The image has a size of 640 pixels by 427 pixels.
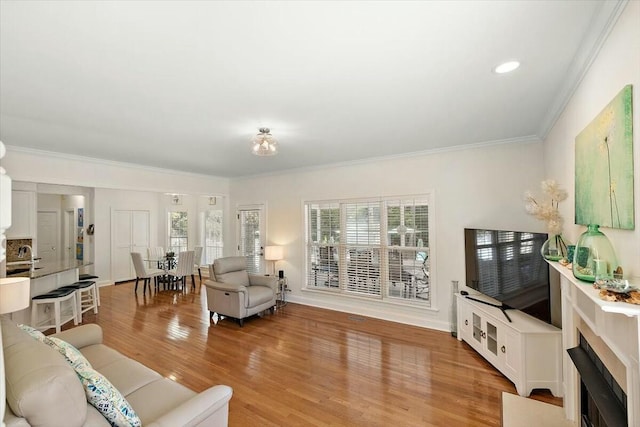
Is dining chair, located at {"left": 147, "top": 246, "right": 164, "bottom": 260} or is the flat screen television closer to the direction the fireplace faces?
the dining chair

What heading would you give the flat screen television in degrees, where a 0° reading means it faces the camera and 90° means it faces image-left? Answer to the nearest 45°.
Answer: approximately 45°

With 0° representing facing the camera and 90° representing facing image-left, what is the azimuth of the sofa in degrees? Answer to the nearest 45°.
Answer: approximately 225°

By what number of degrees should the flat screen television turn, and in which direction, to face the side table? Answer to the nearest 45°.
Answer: approximately 45° to its right

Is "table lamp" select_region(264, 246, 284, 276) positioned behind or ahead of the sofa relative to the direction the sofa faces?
ahead

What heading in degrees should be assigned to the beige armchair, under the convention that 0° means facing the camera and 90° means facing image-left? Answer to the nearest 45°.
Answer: approximately 315°

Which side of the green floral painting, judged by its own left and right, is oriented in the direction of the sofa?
front

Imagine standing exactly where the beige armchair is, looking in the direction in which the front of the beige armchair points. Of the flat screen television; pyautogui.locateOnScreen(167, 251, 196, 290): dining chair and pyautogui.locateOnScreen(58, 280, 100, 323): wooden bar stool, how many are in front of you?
1

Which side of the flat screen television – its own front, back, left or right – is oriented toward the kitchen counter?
front

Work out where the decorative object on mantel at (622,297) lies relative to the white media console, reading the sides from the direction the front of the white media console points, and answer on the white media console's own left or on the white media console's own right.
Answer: on the white media console's own left

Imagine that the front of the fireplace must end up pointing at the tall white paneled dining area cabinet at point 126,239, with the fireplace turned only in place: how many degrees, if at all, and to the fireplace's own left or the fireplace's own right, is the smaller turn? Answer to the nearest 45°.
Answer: approximately 45° to the fireplace's own right

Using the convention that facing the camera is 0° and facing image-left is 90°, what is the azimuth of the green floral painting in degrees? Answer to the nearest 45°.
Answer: approximately 45°

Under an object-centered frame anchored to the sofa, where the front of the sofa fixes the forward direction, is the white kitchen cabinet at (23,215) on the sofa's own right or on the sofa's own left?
on the sofa's own left

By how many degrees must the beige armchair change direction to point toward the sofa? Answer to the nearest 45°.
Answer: approximately 45° to its right

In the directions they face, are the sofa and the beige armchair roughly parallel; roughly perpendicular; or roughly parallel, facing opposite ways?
roughly perpendicular
